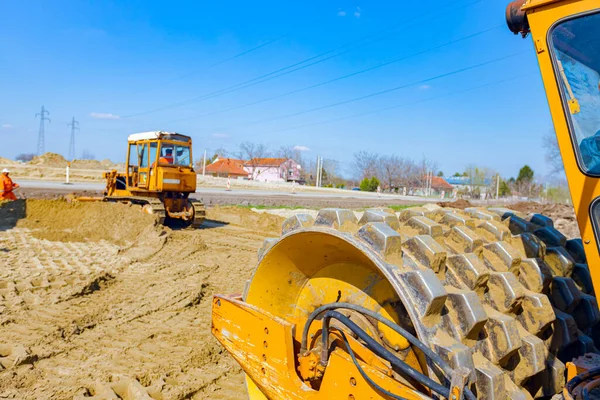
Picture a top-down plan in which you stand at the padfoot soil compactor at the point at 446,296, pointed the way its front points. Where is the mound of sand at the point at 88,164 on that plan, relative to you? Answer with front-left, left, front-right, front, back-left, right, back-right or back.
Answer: front

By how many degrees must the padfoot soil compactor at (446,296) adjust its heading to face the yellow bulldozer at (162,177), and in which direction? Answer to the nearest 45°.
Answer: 0° — it already faces it

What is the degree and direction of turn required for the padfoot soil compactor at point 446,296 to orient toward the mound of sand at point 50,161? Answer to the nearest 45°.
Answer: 0° — it already faces it

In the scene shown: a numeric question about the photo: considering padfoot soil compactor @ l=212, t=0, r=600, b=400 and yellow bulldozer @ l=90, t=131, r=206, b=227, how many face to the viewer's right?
0

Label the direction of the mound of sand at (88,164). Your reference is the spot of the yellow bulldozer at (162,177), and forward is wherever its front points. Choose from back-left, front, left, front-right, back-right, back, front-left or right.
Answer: front-right

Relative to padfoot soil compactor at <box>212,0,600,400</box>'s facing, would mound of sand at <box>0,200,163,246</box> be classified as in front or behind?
in front

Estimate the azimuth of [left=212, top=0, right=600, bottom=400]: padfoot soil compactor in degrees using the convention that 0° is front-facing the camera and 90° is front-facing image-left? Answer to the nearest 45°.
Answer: approximately 135°

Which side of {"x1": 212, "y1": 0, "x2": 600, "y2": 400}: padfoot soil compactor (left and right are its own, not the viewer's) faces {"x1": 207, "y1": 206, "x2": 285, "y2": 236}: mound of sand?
front
